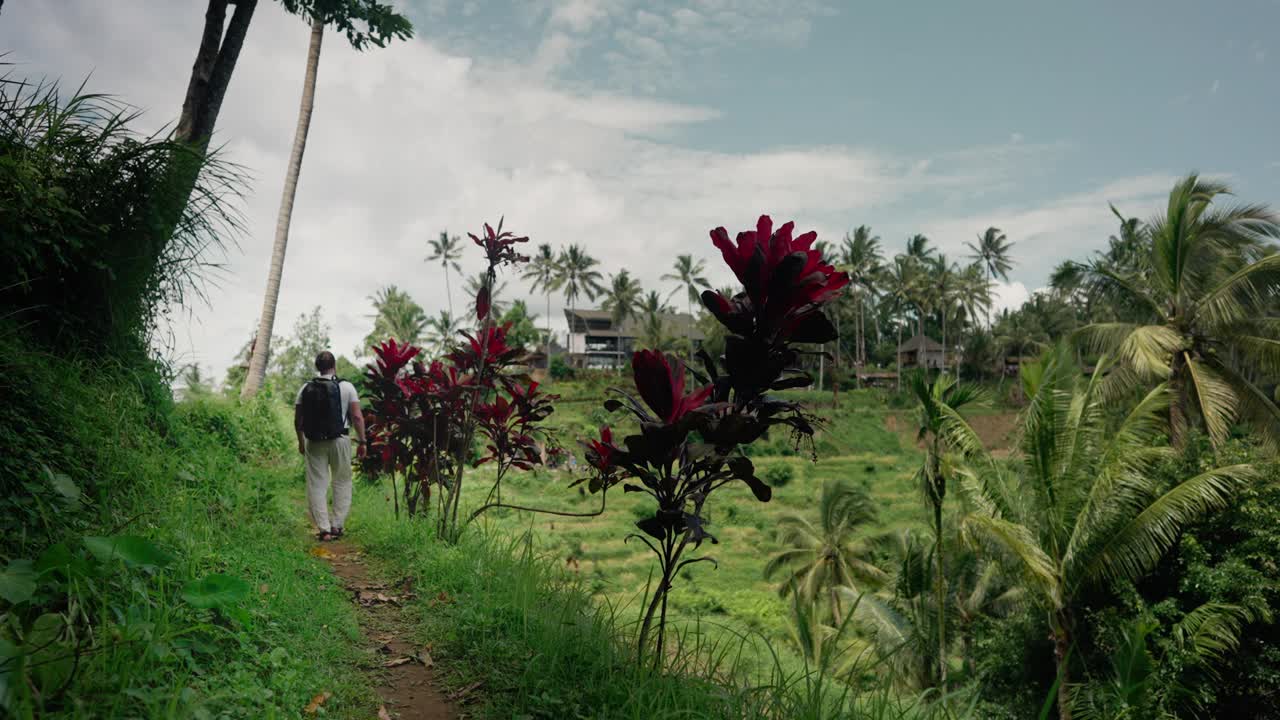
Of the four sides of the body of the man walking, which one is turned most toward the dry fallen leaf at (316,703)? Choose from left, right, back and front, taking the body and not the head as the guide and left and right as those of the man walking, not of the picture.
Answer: back

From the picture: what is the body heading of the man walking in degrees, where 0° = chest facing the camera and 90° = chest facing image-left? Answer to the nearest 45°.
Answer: approximately 180°

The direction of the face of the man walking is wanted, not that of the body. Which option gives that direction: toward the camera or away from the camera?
away from the camera

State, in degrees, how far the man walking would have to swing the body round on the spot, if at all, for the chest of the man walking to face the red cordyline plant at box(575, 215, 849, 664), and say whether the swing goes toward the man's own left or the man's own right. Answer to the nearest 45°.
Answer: approximately 180°

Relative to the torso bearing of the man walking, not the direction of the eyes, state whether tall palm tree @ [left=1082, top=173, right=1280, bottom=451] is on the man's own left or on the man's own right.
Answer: on the man's own right

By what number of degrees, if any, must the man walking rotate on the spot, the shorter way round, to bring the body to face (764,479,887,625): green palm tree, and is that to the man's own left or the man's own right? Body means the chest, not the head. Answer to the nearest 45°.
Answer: approximately 45° to the man's own right

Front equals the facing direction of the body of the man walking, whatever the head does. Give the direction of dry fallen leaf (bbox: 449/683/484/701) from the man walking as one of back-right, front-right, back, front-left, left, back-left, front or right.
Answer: back
